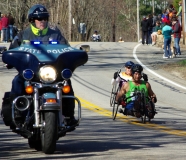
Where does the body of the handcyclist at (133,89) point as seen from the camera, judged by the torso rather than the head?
toward the camera

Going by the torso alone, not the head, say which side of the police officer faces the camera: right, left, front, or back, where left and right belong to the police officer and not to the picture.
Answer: front

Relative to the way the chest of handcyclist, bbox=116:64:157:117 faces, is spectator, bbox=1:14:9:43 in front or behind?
behind

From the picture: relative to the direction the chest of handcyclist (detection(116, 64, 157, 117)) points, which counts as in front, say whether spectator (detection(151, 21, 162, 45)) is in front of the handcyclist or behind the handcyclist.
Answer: behind

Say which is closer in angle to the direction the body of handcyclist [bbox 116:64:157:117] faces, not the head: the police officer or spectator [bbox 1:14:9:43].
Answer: the police officer

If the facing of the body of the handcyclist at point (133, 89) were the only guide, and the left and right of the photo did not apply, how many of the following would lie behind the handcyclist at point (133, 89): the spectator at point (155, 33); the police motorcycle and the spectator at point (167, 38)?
2

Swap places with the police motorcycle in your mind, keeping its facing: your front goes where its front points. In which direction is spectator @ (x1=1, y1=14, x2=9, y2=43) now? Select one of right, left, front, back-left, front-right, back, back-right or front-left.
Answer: back
